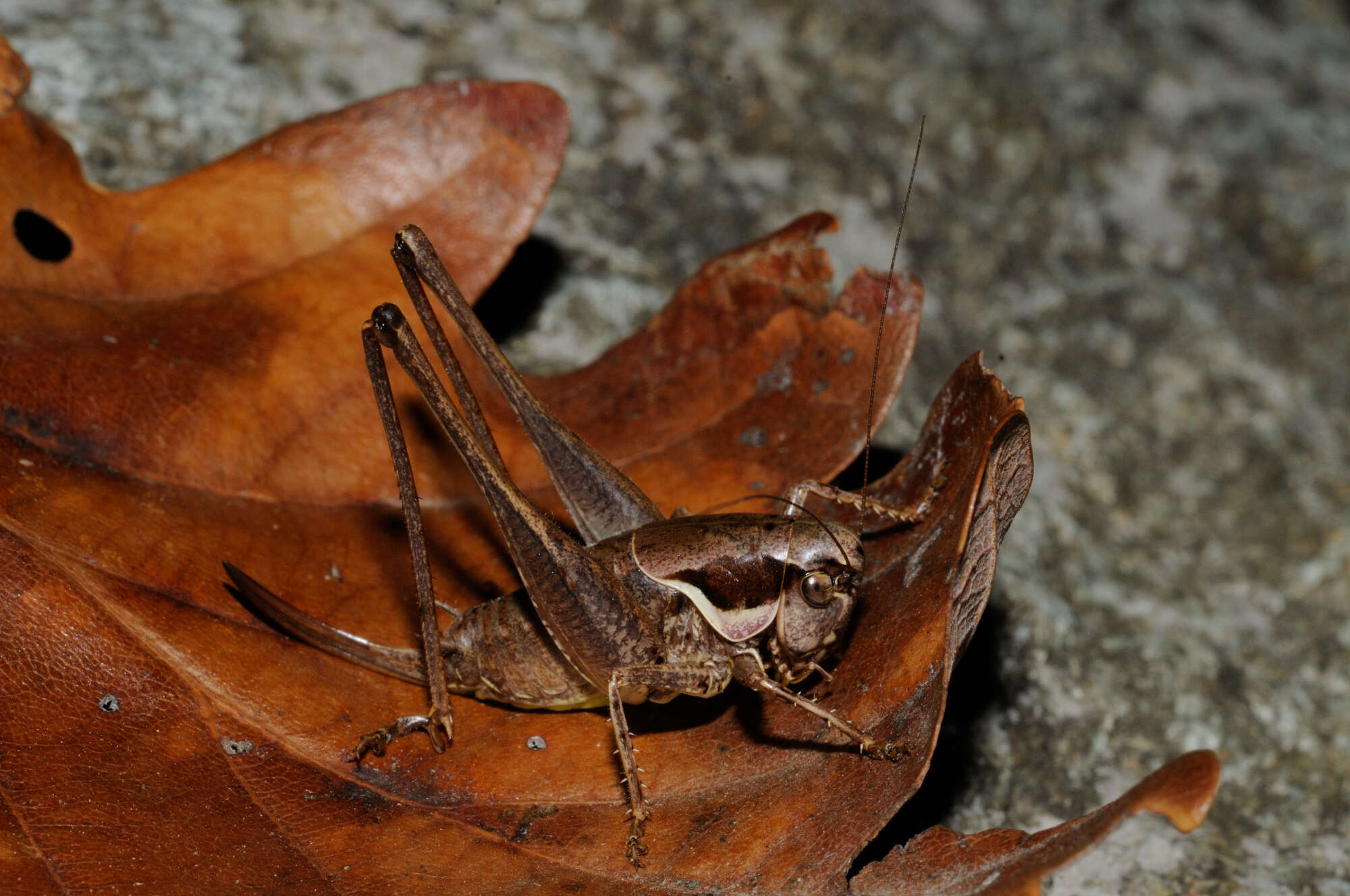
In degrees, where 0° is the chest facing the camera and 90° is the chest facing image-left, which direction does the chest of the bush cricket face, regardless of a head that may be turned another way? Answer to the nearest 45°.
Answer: approximately 270°
